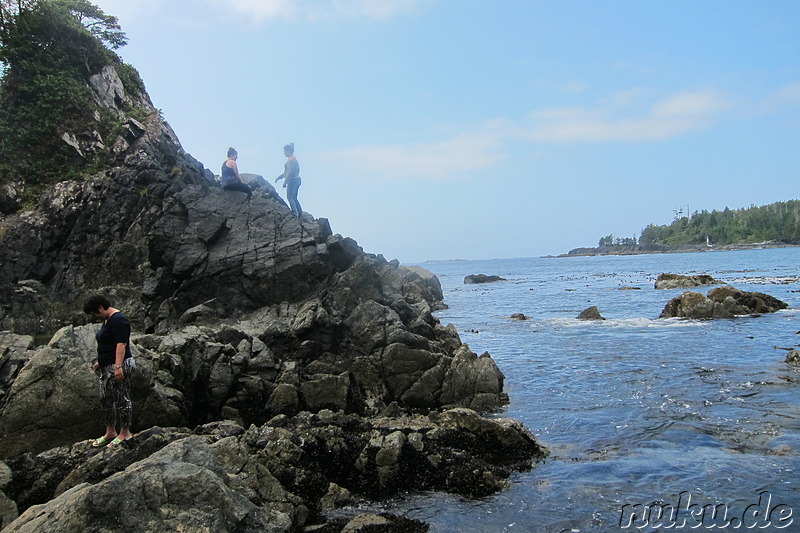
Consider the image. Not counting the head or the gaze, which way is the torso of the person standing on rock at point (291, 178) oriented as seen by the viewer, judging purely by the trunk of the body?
to the viewer's left

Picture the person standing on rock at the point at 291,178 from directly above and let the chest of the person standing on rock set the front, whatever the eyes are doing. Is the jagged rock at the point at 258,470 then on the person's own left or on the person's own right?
on the person's own left

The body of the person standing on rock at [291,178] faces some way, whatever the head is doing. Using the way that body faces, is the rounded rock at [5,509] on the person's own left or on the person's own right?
on the person's own left

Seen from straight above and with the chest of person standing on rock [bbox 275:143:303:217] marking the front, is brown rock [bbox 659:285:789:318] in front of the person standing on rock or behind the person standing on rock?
behind

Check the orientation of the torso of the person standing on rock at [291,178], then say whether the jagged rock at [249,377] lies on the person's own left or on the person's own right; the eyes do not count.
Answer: on the person's own left

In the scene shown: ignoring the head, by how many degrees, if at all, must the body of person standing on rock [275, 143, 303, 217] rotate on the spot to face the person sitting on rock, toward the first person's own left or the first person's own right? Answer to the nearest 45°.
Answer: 0° — they already face them

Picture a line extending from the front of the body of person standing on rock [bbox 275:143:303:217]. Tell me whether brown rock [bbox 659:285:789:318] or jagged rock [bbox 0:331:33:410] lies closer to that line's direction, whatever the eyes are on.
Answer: the jagged rock
